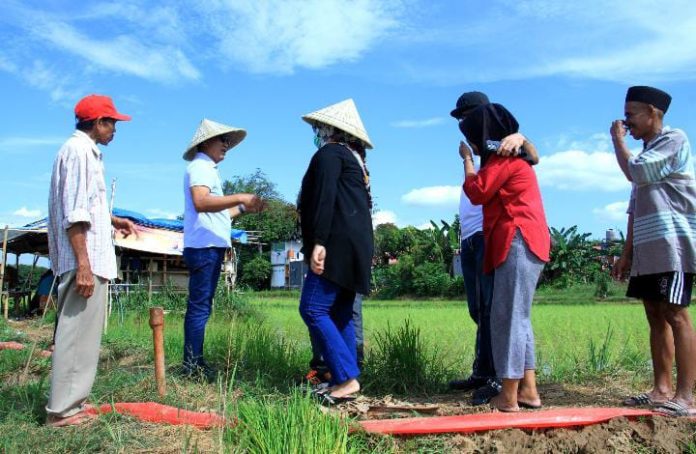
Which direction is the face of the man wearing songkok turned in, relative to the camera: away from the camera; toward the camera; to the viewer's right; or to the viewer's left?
to the viewer's left

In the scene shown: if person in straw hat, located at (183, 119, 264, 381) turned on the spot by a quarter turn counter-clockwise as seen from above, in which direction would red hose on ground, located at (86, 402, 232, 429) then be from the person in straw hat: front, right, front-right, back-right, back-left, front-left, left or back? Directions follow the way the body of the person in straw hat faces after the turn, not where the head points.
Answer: back

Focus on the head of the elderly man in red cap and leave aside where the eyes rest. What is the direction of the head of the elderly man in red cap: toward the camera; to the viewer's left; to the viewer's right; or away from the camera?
to the viewer's right

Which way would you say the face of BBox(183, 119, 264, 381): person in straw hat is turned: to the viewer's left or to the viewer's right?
to the viewer's right

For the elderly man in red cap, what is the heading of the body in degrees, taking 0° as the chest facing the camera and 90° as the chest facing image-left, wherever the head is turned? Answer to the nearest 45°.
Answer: approximately 270°

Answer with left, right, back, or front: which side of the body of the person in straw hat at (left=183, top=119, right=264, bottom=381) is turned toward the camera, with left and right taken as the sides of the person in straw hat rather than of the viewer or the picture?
right

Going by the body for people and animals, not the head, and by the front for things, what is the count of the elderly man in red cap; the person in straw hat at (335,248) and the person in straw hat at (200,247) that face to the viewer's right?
2

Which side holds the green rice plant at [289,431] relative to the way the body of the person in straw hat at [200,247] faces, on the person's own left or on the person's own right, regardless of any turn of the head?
on the person's own right
